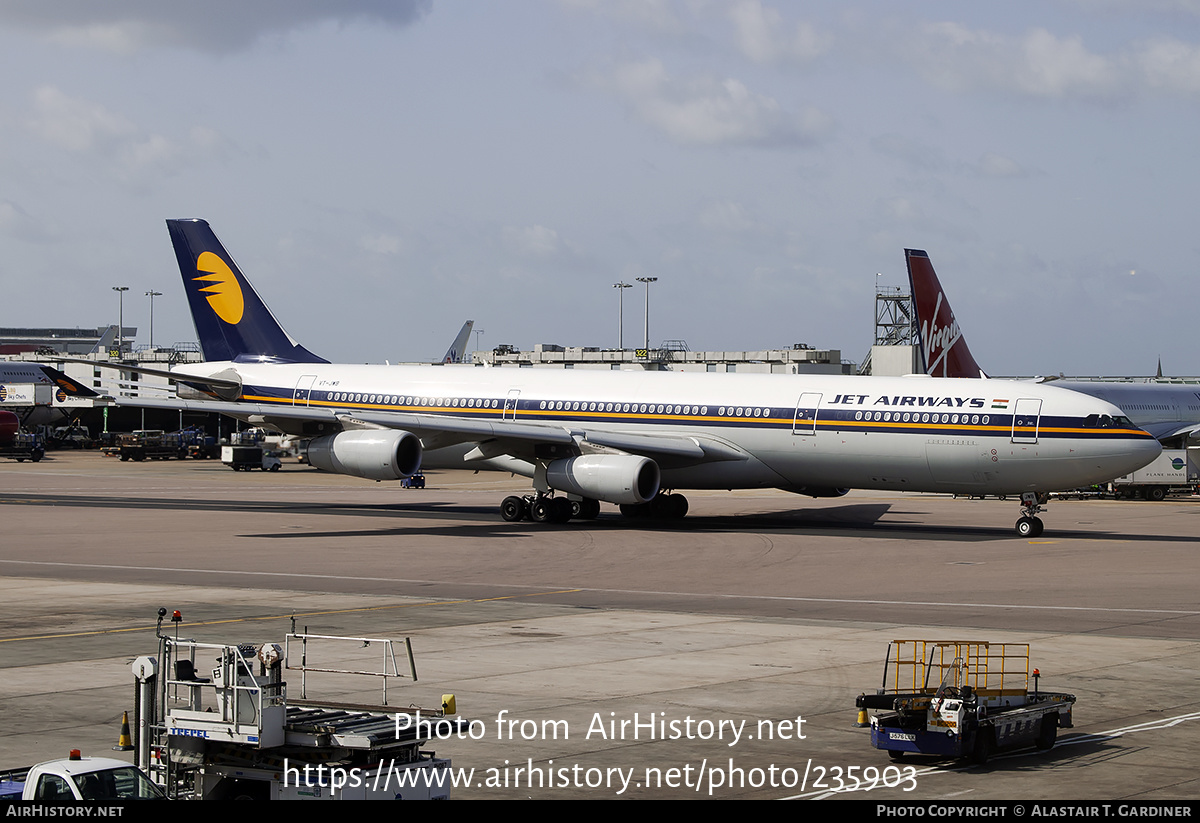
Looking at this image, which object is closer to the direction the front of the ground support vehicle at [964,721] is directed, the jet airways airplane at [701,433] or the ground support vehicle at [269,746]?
the ground support vehicle

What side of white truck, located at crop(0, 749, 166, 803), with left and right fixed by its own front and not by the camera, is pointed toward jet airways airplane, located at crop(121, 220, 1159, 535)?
left

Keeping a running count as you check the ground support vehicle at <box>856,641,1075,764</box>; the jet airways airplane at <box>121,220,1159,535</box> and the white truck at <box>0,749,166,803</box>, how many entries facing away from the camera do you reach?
0

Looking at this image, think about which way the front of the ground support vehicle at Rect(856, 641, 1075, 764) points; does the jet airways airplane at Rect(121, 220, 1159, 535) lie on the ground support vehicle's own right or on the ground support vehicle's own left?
on the ground support vehicle's own right

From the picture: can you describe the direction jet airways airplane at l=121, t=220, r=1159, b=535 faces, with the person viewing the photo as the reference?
facing the viewer and to the right of the viewer

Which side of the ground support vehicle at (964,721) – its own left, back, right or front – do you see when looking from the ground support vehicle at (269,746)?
front

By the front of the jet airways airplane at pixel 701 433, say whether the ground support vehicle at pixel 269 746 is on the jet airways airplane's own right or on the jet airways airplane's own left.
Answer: on the jet airways airplane's own right

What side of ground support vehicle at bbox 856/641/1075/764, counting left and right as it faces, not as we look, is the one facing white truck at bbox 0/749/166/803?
front

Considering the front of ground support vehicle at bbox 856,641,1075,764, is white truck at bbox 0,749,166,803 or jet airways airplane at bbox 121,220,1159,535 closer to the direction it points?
the white truck
